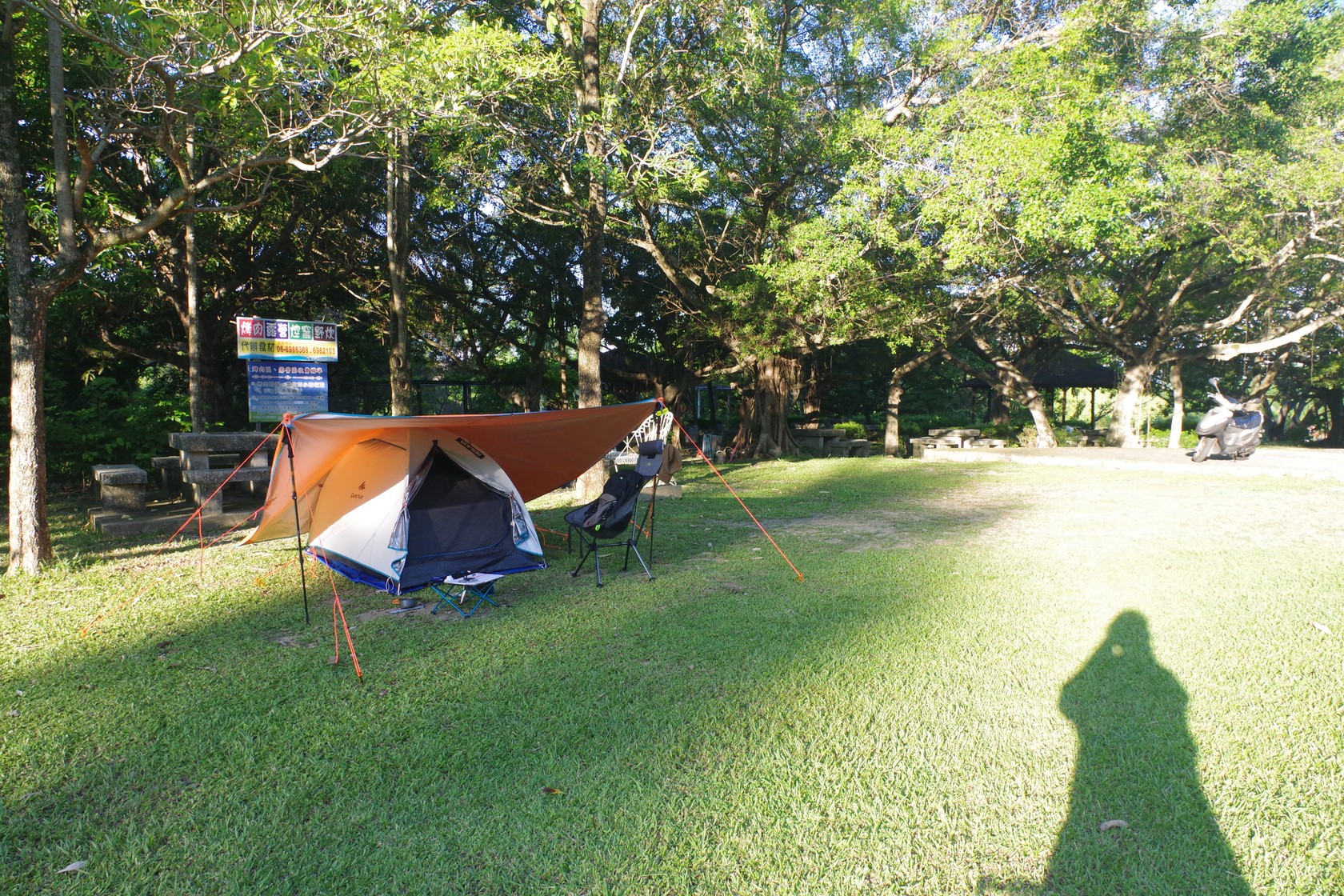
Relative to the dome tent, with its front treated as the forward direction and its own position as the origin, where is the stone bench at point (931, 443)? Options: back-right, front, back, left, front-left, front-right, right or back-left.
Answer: left

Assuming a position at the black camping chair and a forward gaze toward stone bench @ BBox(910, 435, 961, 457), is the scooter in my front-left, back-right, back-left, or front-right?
front-right

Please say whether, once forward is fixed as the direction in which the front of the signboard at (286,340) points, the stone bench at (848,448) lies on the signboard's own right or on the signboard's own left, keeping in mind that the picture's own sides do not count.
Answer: on the signboard's own left

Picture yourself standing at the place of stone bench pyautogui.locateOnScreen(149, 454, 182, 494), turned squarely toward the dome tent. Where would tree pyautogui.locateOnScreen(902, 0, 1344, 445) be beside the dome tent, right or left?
left

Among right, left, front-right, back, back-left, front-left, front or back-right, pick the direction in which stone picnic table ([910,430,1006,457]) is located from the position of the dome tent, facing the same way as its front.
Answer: left

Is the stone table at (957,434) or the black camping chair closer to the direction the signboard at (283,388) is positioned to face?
the black camping chair

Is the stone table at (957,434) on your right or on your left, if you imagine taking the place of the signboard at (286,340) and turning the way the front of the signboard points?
on your left

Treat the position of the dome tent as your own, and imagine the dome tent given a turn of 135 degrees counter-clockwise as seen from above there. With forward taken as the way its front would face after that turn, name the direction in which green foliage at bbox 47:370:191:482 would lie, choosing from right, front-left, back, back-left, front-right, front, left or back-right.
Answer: front-left

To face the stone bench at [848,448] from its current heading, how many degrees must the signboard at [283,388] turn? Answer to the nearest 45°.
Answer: approximately 90° to its left

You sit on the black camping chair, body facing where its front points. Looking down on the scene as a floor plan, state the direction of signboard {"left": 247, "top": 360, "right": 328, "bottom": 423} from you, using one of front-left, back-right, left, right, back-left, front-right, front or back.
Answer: right

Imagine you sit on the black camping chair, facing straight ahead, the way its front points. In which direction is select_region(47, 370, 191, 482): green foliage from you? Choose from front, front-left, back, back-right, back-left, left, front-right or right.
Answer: right

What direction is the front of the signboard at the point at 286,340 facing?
toward the camera

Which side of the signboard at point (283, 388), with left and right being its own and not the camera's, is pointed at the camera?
front
